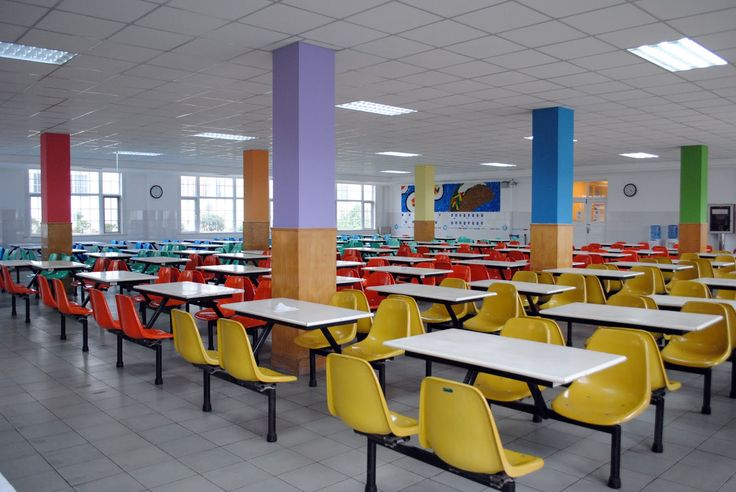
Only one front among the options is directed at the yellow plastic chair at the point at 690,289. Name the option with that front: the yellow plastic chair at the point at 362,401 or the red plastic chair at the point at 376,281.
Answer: the yellow plastic chair at the point at 362,401

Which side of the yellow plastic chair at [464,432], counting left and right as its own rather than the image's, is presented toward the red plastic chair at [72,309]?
left

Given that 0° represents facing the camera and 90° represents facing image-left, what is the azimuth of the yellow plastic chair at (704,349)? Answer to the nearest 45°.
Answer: approximately 45°

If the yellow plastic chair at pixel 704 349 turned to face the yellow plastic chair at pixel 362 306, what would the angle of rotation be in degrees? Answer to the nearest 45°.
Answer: approximately 45° to its right

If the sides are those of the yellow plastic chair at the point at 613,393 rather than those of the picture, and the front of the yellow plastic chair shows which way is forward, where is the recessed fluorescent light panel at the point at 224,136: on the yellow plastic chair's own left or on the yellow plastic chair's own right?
on the yellow plastic chair's own right

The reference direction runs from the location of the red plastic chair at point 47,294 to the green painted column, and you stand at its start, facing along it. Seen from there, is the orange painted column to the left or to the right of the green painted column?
left

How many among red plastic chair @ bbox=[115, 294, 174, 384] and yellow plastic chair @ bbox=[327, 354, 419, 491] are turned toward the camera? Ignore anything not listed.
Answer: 0

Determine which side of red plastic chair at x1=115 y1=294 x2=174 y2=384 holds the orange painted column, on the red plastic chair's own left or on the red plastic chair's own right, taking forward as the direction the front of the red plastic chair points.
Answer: on the red plastic chair's own left

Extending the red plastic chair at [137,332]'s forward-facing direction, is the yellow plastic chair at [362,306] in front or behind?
in front
